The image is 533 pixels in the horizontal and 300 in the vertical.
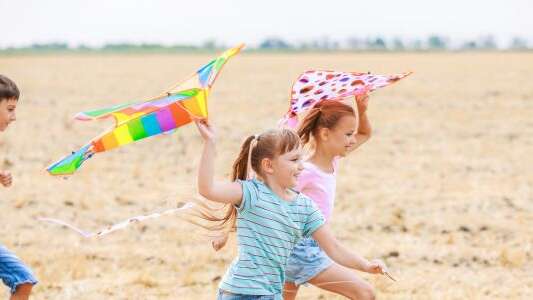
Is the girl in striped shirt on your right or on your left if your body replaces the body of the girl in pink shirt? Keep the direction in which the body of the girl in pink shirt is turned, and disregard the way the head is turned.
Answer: on your right

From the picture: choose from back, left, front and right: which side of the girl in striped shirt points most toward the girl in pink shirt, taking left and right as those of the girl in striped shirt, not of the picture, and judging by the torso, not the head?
left

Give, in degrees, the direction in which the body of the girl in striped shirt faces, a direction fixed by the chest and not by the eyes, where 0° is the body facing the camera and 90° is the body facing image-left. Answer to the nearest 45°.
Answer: approximately 315°

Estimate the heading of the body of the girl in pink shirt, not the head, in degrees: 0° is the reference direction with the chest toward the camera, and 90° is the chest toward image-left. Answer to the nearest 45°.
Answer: approximately 270°

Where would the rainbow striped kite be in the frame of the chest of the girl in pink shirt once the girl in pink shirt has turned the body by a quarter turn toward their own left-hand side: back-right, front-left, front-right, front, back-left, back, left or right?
back-left

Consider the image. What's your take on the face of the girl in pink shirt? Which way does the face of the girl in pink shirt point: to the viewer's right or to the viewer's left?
to the viewer's right
